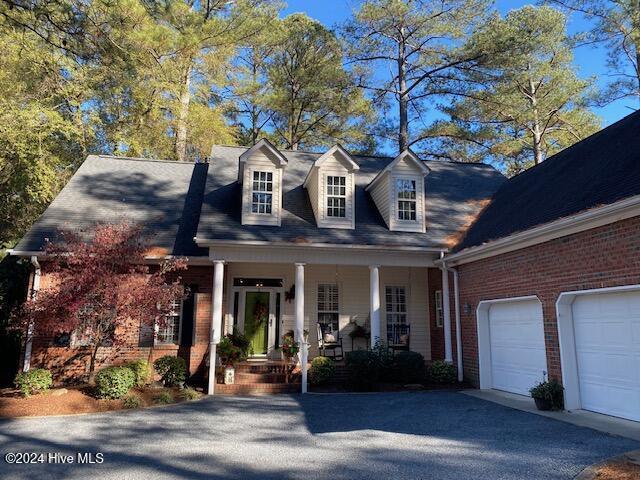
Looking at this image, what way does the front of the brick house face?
toward the camera

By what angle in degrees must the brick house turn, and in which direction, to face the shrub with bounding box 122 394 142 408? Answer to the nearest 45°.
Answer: approximately 45° to its right

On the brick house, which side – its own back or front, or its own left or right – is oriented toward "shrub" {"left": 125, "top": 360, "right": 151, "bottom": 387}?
right

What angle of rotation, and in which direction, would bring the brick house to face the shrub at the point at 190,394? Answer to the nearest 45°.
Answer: approximately 90° to its right
